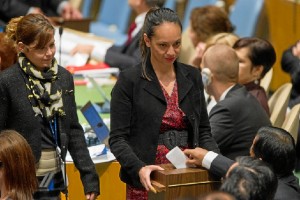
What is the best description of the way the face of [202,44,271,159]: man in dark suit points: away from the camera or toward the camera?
away from the camera

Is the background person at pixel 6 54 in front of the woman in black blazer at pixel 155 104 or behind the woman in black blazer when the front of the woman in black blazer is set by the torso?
behind

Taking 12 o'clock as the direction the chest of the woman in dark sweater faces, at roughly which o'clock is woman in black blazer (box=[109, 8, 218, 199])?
The woman in black blazer is roughly at 11 o'clock from the woman in dark sweater.

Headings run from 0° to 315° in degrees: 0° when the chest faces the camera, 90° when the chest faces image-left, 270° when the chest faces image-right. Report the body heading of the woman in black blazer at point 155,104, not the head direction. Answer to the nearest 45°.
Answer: approximately 315°

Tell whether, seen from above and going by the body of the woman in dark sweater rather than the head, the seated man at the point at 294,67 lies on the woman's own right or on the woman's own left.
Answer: on the woman's own left
